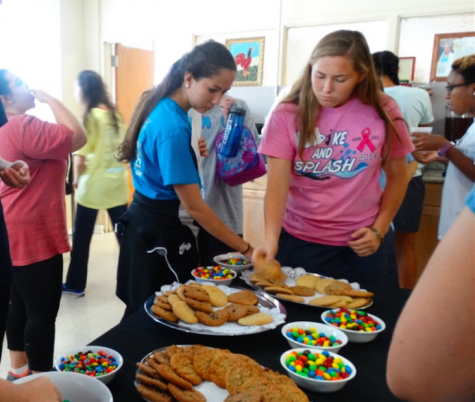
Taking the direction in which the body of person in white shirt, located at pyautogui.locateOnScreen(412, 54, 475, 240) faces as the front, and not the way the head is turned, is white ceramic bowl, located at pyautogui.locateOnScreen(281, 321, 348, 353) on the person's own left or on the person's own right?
on the person's own left

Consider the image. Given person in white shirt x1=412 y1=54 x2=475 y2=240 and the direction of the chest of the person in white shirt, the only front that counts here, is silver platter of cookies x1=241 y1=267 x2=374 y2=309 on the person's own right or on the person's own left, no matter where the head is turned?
on the person's own left

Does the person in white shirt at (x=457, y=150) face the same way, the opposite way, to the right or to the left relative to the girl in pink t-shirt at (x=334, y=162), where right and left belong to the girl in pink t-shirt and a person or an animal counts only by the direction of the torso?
to the right

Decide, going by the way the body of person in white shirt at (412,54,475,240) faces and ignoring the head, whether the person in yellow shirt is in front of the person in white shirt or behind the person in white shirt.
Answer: in front

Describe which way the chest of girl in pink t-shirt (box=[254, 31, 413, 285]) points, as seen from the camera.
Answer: toward the camera

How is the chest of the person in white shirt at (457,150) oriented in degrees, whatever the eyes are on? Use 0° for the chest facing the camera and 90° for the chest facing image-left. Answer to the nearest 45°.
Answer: approximately 90°

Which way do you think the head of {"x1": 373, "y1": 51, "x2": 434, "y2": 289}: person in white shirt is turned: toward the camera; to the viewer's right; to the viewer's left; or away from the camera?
away from the camera

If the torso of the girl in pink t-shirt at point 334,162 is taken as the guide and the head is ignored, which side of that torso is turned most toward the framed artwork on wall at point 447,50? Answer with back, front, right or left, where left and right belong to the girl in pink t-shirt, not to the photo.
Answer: back

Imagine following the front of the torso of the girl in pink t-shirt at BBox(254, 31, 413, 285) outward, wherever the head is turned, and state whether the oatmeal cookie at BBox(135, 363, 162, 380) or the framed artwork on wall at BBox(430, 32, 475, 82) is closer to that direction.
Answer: the oatmeal cookie

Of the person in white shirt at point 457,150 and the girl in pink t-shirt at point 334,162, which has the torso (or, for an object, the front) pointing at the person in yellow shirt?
the person in white shirt

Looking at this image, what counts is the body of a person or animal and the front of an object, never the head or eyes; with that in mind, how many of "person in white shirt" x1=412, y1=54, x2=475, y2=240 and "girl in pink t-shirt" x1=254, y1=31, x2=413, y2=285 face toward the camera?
1

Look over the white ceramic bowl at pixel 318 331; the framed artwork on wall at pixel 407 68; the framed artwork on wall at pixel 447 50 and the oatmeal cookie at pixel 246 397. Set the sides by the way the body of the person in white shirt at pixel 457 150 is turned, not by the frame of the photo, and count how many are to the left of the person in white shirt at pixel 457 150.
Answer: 2

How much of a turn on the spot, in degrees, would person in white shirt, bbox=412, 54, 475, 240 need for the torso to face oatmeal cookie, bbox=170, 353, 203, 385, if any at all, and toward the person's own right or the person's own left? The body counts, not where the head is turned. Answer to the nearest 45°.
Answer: approximately 90° to the person's own left

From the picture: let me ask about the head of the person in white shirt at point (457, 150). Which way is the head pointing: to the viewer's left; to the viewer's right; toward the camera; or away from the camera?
to the viewer's left
